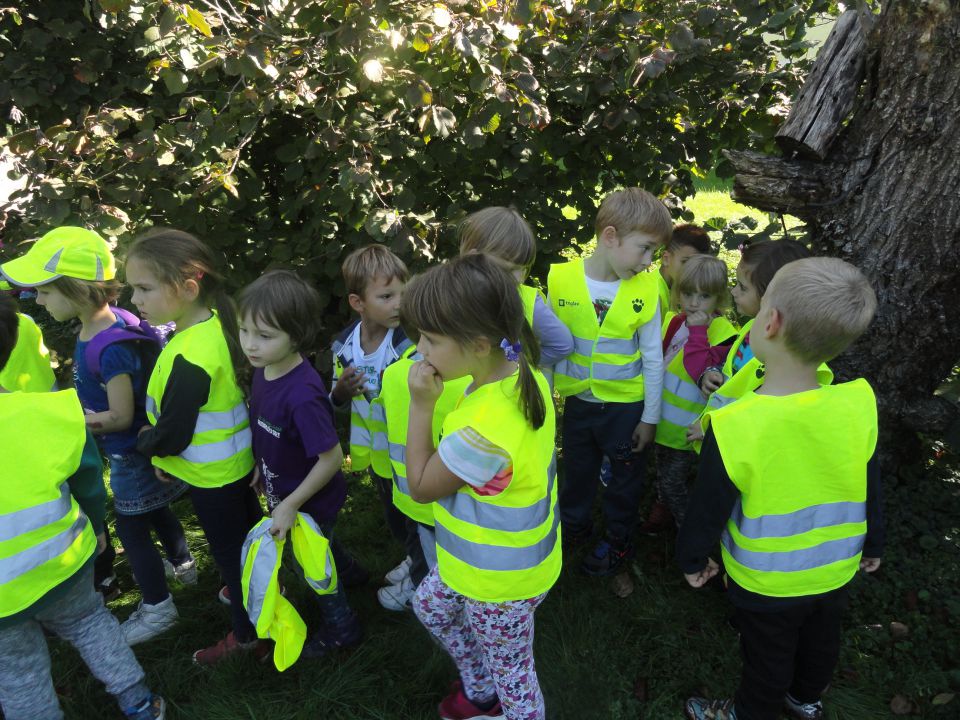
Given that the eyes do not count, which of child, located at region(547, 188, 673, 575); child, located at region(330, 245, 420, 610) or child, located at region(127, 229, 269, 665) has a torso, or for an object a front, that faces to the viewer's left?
child, located at region(127, 229, 269, 665)

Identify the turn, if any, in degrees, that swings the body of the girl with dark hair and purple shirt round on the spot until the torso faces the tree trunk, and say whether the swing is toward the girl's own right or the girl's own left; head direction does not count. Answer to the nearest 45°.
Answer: approximately 135° to the girl's own left

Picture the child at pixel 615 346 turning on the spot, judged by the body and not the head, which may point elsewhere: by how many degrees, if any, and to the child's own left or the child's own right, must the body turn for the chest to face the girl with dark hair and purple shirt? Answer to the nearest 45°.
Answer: approximately 45° to the child's own right

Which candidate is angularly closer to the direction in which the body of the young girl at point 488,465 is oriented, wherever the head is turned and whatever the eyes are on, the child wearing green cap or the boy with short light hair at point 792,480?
the child wearing green cap

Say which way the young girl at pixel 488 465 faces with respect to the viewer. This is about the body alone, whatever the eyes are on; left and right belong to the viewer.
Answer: facing to the left of the viewer

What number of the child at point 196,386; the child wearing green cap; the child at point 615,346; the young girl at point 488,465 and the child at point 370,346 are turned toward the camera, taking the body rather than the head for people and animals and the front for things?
2

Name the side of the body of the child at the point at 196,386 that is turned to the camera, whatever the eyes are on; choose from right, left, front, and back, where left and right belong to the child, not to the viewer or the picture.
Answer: left

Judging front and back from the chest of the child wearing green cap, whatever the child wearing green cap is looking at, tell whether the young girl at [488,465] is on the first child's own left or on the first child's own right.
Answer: on the first child's own left

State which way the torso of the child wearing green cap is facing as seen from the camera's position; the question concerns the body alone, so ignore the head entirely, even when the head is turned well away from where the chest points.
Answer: to the viewer's left

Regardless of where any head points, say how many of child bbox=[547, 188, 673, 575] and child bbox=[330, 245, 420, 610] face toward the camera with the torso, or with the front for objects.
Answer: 2
